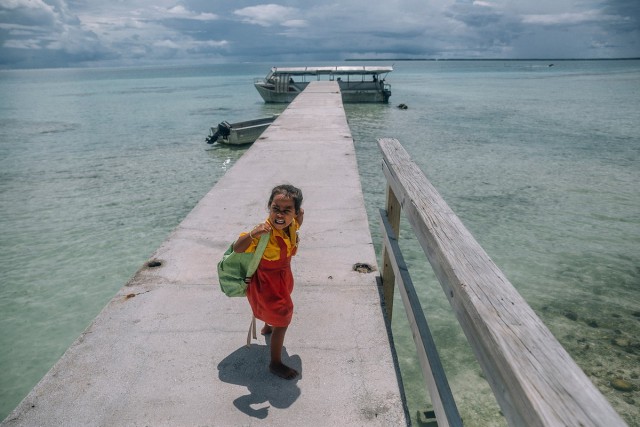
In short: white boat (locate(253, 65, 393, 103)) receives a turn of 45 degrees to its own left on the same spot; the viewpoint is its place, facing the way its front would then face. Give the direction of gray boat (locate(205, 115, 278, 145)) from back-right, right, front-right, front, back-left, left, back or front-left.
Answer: front-left

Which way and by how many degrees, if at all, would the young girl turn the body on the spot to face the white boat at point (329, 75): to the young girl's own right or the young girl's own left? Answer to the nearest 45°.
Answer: approximately 135° to the young girl's own left

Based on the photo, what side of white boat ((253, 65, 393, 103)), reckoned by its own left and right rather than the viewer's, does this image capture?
left

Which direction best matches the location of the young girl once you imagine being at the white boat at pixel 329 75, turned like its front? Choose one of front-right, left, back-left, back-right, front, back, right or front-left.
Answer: left

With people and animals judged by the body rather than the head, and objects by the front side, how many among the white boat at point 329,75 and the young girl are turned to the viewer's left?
1

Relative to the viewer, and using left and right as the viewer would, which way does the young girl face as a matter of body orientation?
facing the viewer and to the right of the viewer

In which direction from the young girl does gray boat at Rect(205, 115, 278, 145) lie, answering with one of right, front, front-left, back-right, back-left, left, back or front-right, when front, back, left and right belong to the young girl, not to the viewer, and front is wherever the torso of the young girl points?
back-left
